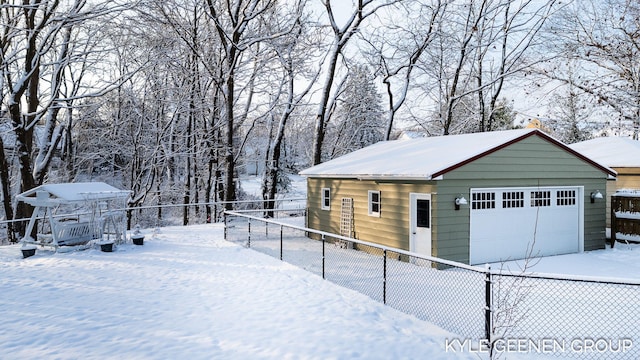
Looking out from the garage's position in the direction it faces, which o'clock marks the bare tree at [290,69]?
The bare tree is roughly at 6 o'clock from the garage.

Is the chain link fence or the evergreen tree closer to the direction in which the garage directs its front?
the chain link fence

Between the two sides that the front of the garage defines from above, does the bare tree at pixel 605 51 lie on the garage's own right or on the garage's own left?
on the garage's own left

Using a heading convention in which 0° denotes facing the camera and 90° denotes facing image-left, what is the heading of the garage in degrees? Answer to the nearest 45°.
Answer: approximately 315°

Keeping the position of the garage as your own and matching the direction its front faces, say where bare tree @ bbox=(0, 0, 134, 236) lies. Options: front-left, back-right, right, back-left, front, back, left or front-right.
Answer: back-right

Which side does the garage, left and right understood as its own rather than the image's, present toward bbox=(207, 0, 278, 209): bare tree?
back

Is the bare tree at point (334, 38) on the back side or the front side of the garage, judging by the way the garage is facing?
on the back side

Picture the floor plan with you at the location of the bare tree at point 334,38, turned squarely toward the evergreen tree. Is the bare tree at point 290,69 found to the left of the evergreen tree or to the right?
left

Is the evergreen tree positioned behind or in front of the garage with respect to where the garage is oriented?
behind
